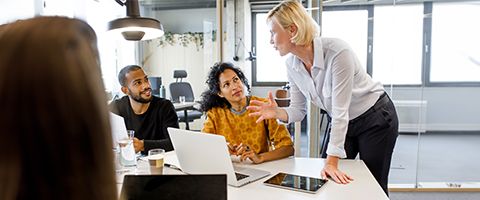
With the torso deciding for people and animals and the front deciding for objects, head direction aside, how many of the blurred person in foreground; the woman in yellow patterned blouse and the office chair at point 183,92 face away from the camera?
1

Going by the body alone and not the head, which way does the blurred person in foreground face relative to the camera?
away from the camera

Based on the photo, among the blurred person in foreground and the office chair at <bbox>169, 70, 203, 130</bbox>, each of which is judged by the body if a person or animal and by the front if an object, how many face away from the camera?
1

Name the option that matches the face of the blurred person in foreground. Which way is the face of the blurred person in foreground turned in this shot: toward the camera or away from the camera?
away from the camera

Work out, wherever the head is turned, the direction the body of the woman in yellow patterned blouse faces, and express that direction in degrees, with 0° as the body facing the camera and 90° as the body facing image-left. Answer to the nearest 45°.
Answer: approximately 0°

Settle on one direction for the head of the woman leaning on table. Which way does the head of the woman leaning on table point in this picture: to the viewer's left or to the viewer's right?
to the viewer's left

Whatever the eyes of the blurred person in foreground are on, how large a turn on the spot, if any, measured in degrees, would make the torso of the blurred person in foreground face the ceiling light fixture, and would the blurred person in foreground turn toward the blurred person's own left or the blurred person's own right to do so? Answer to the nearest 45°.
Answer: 0° — they already face it

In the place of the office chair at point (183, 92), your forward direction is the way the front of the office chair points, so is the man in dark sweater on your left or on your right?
on your right

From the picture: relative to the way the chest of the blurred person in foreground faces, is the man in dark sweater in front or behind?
in front

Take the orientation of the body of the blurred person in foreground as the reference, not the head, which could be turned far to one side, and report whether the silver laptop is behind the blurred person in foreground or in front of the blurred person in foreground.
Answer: in front
